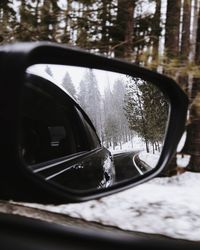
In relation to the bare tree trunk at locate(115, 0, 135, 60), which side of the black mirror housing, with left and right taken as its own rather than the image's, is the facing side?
back

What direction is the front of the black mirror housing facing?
toward the camera

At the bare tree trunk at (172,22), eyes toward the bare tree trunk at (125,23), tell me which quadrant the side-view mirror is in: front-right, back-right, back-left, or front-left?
front-left

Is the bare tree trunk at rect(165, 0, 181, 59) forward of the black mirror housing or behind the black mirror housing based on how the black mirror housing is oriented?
behind

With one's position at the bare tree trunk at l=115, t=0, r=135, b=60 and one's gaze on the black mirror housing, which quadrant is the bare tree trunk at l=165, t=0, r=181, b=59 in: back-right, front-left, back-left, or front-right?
back-left

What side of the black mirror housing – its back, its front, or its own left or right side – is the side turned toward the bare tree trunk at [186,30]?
back
